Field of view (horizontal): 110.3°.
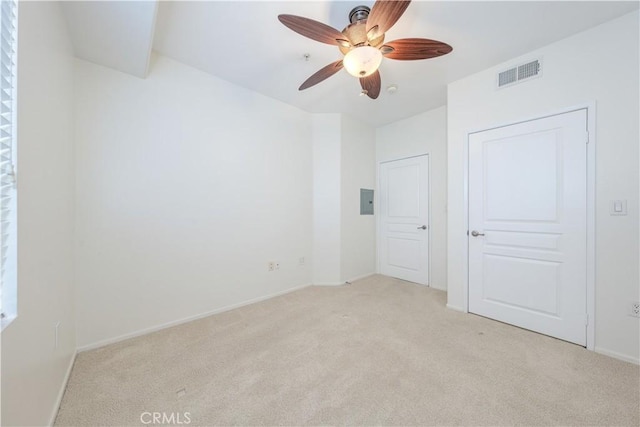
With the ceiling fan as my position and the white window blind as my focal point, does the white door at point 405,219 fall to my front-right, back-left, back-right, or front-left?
back-right

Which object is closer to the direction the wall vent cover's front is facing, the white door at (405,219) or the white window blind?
the white window blind

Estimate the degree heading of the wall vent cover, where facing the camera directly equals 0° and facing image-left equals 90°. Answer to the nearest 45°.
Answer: approximately 45°

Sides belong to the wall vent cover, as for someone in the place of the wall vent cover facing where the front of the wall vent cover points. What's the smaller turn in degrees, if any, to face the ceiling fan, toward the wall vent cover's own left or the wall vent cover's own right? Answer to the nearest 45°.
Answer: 0° — it already faces it

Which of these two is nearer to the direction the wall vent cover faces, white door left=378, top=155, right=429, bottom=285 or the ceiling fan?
the ceiling fan

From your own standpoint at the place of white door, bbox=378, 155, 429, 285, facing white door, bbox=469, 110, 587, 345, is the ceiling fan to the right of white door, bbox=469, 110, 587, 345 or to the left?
right

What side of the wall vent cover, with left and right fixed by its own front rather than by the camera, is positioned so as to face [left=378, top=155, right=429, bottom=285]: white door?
right

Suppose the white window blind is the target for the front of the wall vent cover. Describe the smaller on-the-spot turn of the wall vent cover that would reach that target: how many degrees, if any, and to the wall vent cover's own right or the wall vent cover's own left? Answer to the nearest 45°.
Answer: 0° — it already faces it
